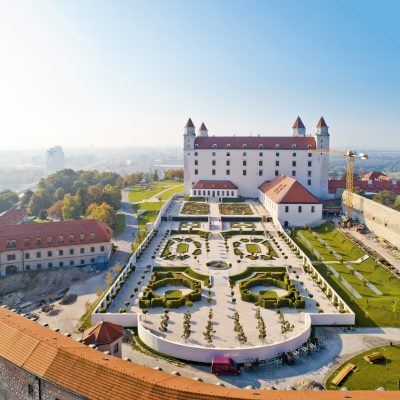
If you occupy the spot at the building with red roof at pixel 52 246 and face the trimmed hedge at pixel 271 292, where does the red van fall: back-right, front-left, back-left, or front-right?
front-right

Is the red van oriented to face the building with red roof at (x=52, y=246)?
no

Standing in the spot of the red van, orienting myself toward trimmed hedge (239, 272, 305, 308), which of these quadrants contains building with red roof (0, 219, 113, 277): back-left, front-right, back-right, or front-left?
front-left

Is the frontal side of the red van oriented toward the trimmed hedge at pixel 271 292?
no
